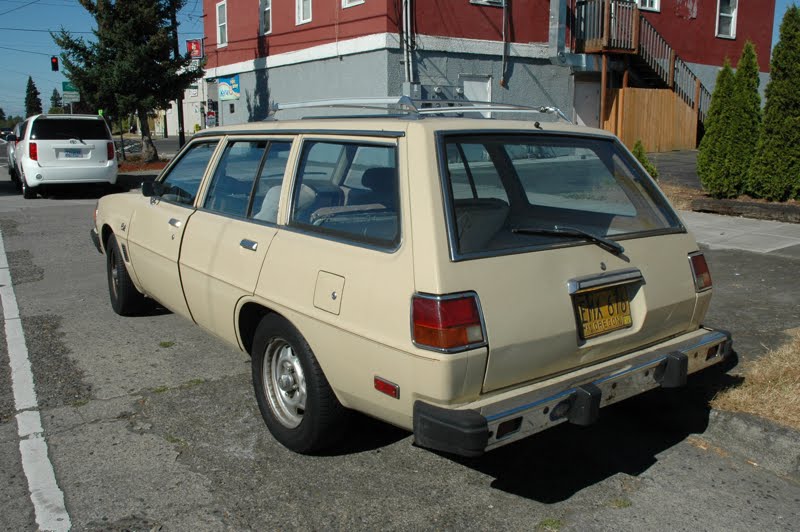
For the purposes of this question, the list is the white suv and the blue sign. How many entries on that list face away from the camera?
1

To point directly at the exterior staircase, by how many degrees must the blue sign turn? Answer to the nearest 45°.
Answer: approximately 90° to its left

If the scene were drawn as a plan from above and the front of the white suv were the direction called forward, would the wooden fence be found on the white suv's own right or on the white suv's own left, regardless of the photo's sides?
on the white suv's own right

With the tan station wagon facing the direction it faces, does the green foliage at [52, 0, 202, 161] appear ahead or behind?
ahead

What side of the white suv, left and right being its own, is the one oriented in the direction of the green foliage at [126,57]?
front

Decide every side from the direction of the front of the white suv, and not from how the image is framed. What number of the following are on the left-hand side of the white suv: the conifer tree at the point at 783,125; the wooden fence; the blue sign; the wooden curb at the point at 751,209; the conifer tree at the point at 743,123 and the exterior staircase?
0

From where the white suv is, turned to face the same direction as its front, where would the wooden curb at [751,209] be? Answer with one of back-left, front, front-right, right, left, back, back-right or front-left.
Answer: back-right

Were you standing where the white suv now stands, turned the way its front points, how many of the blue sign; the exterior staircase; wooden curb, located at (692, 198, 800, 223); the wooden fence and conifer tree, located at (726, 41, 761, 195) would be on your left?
0

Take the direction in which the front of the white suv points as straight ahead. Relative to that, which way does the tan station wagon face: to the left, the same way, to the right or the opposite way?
the same way

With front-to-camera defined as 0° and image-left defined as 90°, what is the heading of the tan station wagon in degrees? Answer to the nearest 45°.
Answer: approximately 135°

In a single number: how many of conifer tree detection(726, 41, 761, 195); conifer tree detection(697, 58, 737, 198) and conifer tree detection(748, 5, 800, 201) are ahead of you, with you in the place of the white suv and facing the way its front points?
0

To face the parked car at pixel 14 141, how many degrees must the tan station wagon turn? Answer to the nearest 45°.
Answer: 0° — it already faces it

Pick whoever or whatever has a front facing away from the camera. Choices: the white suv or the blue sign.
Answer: the white suv

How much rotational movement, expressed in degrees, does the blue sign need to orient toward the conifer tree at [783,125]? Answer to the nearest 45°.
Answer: approximately 90° to its left

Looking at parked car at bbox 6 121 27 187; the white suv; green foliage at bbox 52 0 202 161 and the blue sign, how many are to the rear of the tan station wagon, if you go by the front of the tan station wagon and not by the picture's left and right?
0

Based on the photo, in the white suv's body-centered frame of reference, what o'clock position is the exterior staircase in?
The exterior staircase is roughly at 3 o'clock from the white suv.

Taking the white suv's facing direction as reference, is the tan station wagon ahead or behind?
behind

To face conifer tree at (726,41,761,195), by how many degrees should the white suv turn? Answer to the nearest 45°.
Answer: approximately 135° to its right

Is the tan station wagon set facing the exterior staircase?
no

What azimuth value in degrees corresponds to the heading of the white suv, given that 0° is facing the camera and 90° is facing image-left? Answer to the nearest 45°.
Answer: approximately 180°

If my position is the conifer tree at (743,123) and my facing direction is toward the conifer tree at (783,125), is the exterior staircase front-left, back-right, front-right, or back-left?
back-left
